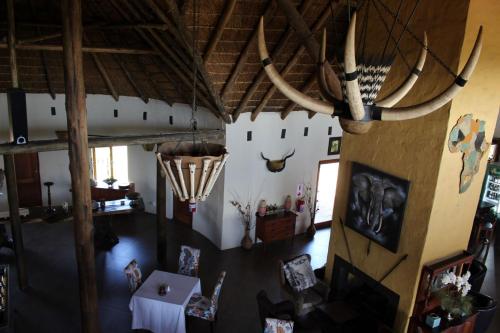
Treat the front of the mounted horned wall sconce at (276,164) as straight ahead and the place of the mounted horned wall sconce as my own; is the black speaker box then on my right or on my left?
on my right

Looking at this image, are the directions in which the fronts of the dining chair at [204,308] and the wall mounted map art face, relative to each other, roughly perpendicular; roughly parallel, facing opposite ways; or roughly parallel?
roughly perpendicular

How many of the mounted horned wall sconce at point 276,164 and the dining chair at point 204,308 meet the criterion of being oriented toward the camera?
1

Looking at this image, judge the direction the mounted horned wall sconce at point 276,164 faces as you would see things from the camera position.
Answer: facing the viewer

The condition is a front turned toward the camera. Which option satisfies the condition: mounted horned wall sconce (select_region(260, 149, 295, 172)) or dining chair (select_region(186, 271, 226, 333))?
the mounted horned wall sconce

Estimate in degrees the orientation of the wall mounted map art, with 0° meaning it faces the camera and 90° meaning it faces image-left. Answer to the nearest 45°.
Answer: approximately 315°

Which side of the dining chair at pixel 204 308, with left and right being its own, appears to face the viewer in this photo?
left

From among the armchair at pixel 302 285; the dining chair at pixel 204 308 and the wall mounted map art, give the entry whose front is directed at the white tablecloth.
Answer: the dining chair
